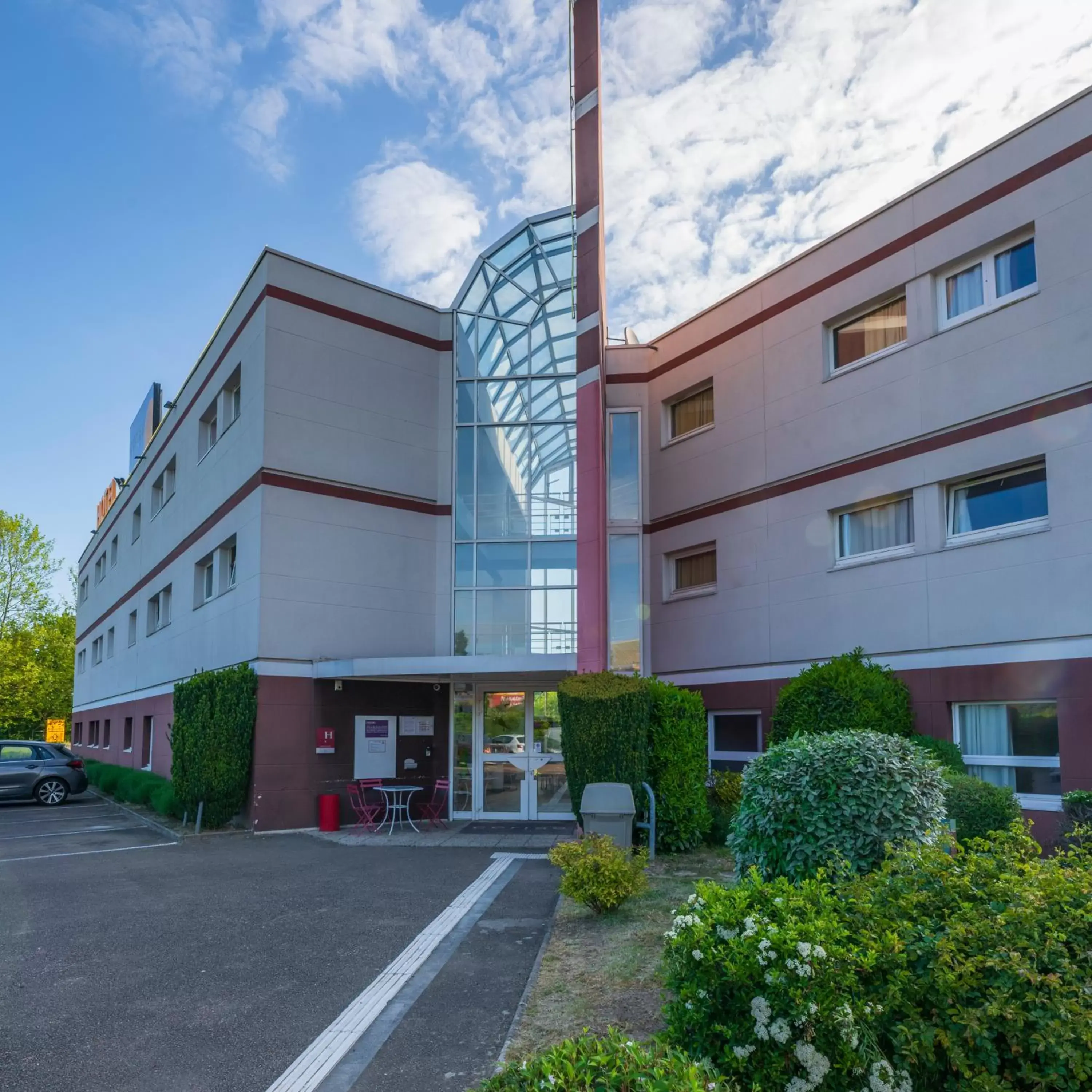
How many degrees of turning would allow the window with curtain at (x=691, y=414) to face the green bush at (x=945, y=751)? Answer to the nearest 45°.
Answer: approximately 90° to its left

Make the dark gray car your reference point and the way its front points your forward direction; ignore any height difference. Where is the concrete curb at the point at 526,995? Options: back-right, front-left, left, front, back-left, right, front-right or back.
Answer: left

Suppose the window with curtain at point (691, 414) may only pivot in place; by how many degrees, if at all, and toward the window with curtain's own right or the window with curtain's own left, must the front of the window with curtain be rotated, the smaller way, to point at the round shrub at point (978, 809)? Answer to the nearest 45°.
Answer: approximately 45° to the window with curtain's own left

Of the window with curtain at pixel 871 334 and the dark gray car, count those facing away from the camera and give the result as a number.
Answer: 0

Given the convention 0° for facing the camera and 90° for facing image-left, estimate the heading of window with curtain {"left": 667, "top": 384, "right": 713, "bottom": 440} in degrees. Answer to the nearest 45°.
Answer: approximately 45°

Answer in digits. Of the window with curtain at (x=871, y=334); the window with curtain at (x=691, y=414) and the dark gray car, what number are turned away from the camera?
0

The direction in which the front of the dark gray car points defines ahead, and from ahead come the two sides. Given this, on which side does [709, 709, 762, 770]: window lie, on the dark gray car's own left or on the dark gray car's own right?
on the dark gray car's own left

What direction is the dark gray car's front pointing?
to the viewer's left

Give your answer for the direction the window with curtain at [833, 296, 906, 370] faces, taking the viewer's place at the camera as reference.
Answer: facing the viewer and to the left of the viewer

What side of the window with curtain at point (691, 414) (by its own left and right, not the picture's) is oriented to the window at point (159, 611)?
right
